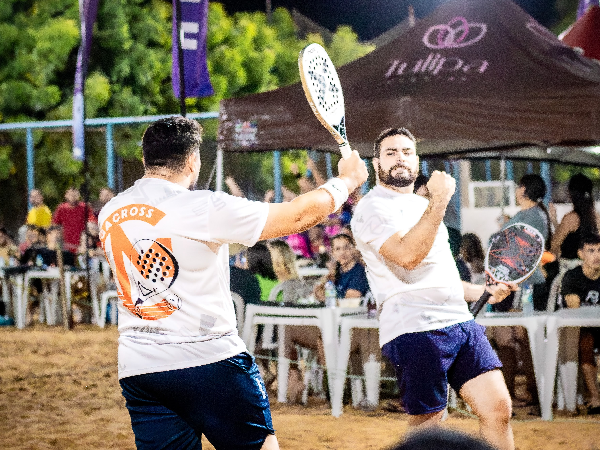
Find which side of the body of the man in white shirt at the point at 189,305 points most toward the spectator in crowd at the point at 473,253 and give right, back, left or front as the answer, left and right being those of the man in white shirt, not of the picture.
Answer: front

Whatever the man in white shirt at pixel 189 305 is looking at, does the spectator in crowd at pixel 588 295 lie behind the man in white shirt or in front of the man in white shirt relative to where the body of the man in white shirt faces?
in front

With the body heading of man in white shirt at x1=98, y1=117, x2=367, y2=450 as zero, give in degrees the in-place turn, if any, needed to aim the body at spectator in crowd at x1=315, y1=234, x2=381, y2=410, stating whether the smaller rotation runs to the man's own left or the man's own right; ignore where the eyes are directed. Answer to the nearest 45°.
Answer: approximately 45° to the man's own left

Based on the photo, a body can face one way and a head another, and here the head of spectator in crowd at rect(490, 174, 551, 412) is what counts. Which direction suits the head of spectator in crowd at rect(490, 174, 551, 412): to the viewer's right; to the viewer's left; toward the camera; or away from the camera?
to the viewer's left

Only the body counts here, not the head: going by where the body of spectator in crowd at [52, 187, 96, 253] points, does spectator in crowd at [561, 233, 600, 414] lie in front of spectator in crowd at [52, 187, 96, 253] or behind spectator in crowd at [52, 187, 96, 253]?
in front

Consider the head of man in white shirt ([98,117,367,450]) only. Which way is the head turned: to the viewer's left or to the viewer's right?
to the viewer's right
